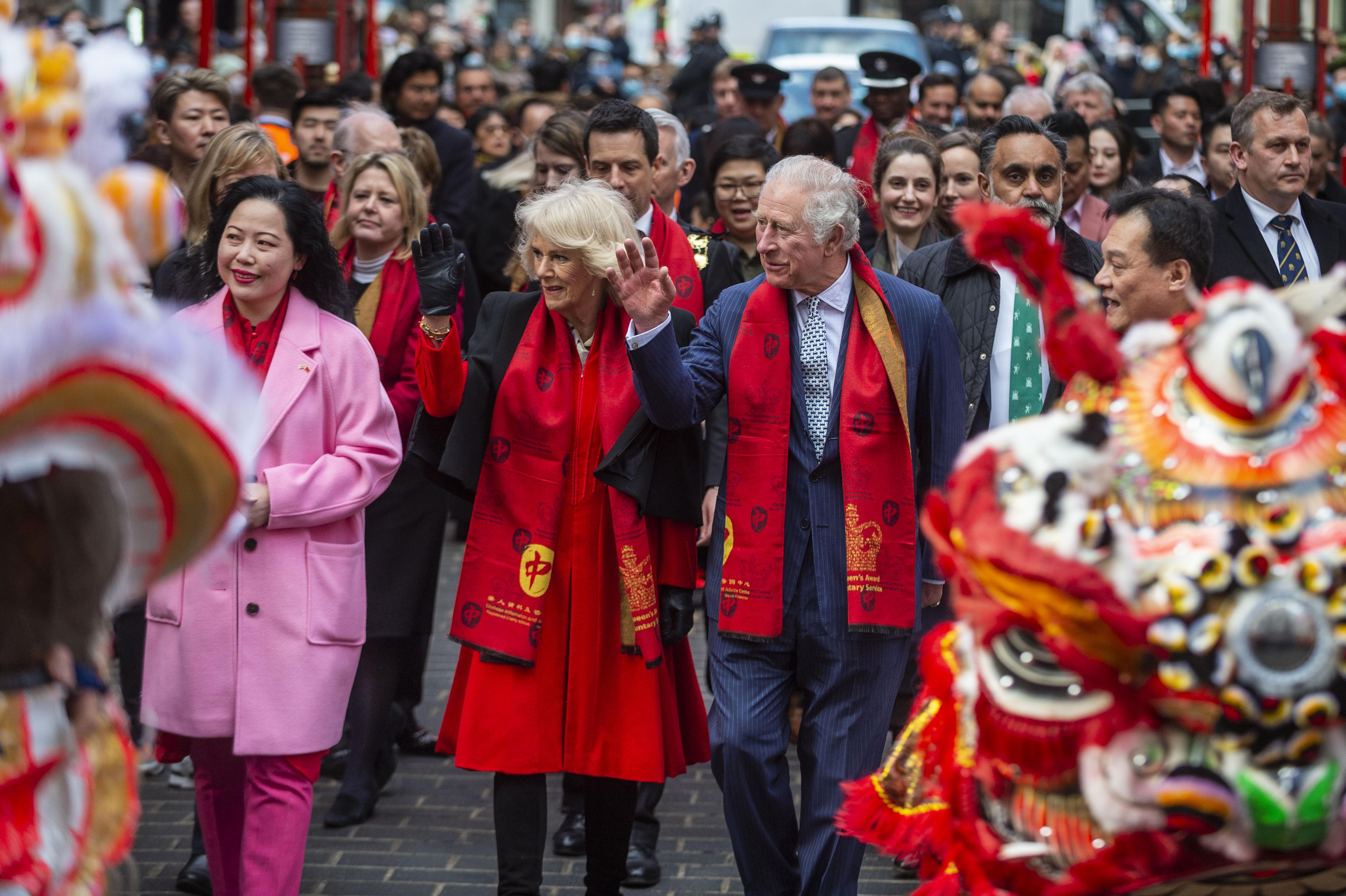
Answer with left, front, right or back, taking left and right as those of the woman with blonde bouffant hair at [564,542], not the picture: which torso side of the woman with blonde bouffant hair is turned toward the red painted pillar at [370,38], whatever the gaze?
back

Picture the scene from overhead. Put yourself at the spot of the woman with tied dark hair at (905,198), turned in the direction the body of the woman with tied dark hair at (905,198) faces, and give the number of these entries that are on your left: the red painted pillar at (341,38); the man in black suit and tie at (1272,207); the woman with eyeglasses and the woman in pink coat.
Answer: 1

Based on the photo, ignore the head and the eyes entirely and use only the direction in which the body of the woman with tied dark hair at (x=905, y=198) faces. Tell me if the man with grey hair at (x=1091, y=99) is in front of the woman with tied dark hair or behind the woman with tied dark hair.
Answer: behind

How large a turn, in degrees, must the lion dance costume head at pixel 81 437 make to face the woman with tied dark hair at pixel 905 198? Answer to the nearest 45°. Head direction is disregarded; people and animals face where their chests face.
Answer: approximately 90° to its left

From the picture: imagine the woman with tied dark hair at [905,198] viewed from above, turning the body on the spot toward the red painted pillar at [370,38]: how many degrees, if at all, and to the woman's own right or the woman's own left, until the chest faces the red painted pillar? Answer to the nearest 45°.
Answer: approximately 135° to the woman's own right

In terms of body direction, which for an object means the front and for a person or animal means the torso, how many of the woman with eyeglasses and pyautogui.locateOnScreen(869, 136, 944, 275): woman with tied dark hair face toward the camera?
2

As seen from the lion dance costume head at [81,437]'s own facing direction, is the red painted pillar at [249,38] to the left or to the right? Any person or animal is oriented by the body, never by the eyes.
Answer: on its left
